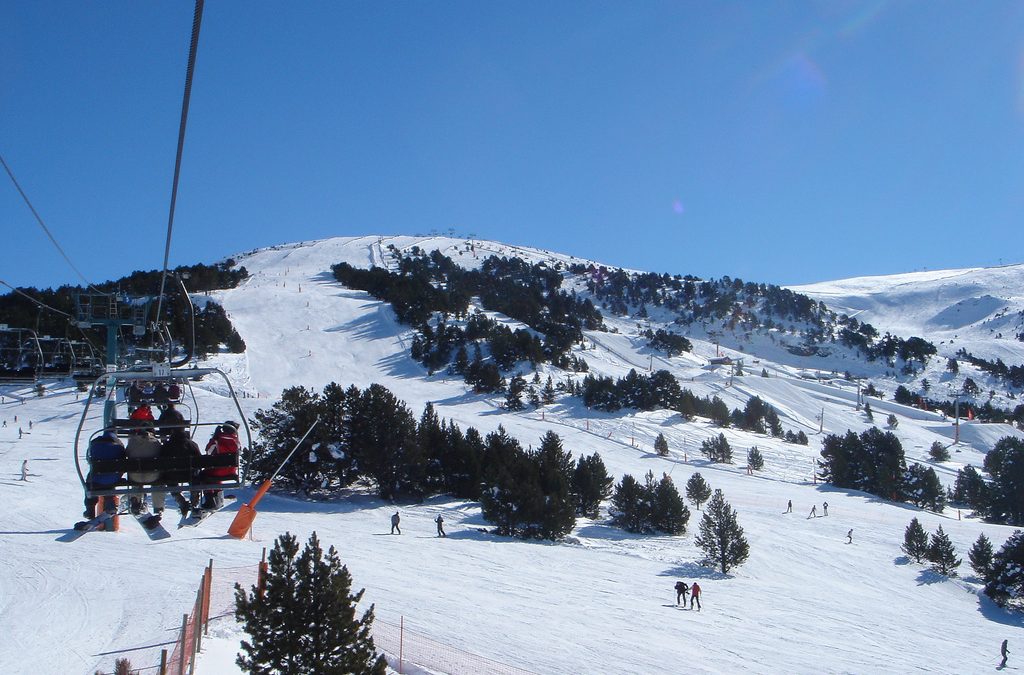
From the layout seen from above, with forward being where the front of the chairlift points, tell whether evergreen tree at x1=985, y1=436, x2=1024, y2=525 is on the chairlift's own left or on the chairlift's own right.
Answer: on the chairlift's own right

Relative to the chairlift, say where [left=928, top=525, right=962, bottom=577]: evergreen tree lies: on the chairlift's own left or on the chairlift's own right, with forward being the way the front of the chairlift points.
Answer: on the chairlift's own right

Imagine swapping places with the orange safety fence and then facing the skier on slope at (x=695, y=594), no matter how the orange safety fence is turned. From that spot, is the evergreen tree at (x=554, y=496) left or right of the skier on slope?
left

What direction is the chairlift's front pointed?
away from the camera

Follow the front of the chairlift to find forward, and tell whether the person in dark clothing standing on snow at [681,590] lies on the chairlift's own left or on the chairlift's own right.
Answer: on the chairlift's own right

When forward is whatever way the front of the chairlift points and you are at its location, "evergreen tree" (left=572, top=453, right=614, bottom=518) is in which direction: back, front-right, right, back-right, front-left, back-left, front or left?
front-right

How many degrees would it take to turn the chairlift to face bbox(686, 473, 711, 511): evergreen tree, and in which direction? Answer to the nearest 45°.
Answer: approximately 45° to its right
